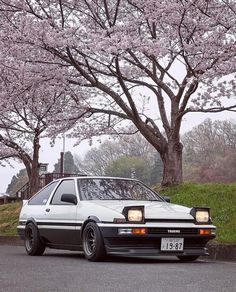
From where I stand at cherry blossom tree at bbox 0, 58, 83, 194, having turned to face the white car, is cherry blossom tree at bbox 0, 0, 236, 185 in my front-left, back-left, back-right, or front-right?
front-left

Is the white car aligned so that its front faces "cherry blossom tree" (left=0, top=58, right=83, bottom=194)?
no

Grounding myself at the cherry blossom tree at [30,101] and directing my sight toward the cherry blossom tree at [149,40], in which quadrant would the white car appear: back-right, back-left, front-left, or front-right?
front-right

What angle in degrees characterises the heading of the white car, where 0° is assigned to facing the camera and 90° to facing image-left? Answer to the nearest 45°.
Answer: approximately 315°
